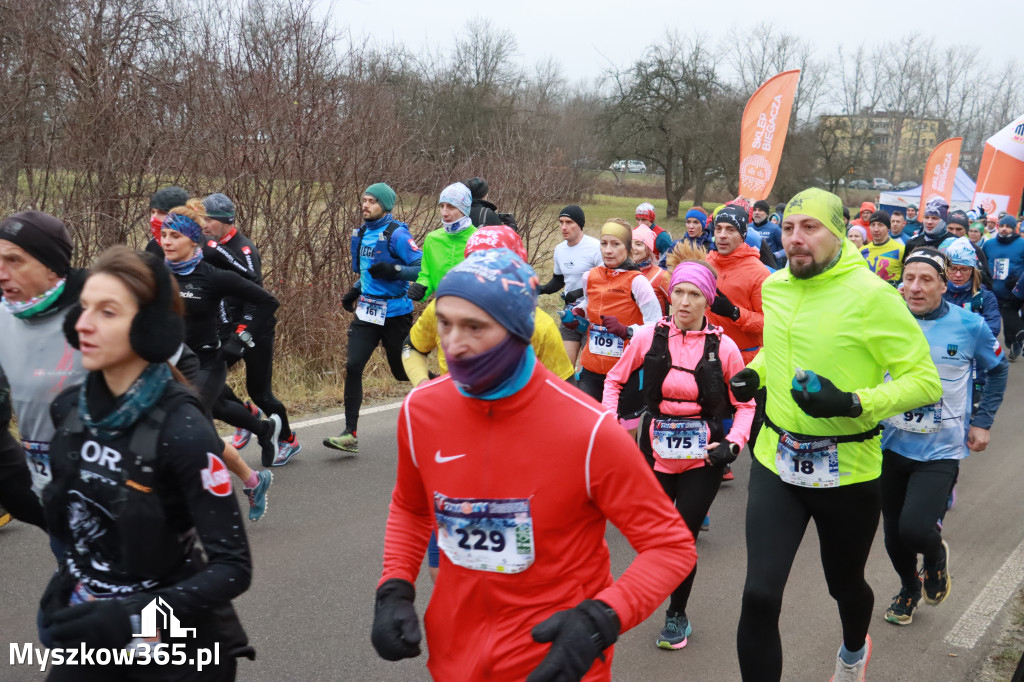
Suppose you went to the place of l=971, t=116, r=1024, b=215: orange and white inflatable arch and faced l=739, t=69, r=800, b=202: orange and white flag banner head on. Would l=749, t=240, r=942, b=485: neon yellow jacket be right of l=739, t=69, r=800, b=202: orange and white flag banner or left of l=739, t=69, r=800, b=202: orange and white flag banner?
left

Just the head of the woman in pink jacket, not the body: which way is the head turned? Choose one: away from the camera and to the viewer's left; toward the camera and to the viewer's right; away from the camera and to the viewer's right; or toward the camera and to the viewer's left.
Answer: toward the camera and to the viewer's left

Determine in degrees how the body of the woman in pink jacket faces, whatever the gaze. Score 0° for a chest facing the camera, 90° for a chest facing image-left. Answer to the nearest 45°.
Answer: approximately 0°

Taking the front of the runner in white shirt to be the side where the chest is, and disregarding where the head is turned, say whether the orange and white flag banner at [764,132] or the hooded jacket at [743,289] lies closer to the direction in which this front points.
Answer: the hooded jacket

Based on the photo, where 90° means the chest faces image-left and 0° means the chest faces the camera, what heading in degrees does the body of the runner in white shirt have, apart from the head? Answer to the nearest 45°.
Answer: approximately 45°

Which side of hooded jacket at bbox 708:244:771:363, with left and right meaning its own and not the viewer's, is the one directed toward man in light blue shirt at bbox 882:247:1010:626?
left

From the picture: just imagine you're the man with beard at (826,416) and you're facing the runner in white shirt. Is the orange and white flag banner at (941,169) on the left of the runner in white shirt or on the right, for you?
right

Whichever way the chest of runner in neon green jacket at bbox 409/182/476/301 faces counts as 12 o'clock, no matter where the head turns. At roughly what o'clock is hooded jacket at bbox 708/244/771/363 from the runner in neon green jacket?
The hooded jacket is roughly at 8 o'clock from the runner in neon green jacket.

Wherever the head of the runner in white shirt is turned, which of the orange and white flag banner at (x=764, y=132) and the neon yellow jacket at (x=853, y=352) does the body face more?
the neon yellow jacket

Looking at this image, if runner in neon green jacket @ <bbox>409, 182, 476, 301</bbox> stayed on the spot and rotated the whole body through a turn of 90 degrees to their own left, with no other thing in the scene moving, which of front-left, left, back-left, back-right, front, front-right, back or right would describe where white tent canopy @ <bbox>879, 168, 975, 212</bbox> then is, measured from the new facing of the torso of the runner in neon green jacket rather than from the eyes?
left
